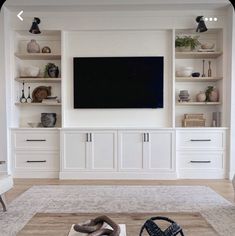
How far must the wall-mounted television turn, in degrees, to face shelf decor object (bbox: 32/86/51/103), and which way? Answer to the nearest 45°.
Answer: approximately 90° to its right

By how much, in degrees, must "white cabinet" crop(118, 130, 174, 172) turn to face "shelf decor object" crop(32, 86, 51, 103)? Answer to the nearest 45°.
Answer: approximately 90° to its right

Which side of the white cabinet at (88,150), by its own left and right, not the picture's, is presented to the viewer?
front

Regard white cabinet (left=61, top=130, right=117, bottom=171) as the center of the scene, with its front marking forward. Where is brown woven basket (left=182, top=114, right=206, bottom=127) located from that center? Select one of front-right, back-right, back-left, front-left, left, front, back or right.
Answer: left

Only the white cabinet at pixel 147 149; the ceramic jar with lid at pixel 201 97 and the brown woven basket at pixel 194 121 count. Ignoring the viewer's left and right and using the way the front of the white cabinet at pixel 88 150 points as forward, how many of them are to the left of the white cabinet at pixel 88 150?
3

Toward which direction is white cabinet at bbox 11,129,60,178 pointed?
toward the camera

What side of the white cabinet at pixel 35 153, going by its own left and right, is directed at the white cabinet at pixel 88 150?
left

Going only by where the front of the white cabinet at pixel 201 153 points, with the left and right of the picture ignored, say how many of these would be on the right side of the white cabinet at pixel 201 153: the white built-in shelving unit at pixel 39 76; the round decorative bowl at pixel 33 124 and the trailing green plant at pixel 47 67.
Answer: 3

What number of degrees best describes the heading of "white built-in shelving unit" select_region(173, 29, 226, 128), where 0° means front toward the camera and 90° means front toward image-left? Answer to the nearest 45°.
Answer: approximately 0°

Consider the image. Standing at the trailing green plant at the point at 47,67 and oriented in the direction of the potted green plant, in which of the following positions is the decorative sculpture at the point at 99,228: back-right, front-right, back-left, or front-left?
front-right

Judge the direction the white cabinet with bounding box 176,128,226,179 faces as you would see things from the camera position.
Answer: facing the viewer

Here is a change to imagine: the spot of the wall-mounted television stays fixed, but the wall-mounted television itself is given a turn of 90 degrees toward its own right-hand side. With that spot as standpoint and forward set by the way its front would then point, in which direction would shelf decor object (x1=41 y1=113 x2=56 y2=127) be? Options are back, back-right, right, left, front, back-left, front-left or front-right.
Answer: front

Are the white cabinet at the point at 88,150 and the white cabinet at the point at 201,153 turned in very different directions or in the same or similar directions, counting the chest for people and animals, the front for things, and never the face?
same or similar directions
